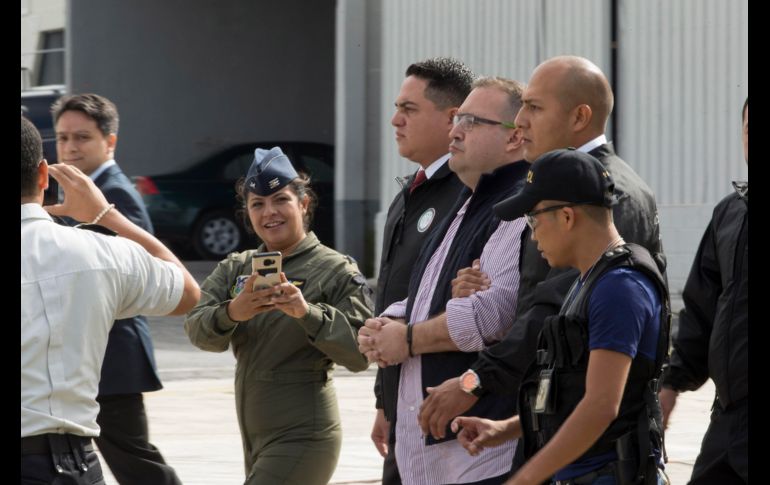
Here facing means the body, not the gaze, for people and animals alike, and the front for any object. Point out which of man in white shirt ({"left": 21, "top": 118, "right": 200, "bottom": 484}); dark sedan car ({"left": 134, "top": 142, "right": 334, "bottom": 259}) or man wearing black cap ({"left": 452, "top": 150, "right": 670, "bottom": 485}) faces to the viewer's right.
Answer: the dark sedan car

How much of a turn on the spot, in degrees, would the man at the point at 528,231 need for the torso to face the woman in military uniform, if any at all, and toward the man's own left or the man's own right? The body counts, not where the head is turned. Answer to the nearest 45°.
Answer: approximately 45° to the man's own right

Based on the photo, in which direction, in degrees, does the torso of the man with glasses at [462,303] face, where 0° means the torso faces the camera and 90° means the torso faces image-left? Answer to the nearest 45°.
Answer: approximately 45°

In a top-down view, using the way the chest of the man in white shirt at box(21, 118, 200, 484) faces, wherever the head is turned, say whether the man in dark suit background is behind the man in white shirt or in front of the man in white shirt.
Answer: in front

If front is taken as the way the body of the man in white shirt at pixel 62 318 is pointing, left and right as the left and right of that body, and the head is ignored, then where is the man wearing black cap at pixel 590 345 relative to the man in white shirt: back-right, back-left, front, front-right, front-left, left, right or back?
right

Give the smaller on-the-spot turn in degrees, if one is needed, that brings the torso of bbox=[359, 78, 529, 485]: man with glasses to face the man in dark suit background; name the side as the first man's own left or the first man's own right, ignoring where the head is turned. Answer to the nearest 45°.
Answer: approximately 90° to the first man's own right

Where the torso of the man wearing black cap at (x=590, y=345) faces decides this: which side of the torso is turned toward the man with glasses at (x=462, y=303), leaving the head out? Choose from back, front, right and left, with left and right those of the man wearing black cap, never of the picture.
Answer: right

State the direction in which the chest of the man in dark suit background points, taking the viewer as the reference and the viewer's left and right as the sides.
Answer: facing the viewer and to the left of the viewer

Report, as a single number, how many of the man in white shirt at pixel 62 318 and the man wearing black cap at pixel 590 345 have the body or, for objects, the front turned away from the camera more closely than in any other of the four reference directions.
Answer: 1

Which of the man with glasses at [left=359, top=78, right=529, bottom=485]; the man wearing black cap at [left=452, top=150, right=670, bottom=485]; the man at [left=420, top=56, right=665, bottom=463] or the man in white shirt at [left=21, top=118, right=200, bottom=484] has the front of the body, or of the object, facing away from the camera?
the man in white shirt

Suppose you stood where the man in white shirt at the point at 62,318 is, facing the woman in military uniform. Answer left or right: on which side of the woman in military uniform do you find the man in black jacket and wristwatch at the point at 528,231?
right

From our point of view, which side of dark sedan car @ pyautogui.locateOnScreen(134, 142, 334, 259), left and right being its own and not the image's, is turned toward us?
right

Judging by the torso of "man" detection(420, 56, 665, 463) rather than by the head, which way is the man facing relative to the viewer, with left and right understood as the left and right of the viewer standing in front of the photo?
facing to the left of the viewer

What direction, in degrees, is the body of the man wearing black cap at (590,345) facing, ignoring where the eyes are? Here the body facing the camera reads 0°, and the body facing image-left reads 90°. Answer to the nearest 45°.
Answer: approximately 90°

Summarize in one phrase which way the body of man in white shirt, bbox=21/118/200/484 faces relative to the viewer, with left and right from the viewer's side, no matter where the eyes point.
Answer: facing away from the viewer

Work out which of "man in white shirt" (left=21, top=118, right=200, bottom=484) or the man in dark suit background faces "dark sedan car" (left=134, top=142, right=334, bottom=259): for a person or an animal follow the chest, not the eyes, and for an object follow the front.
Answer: the man in white shirt
